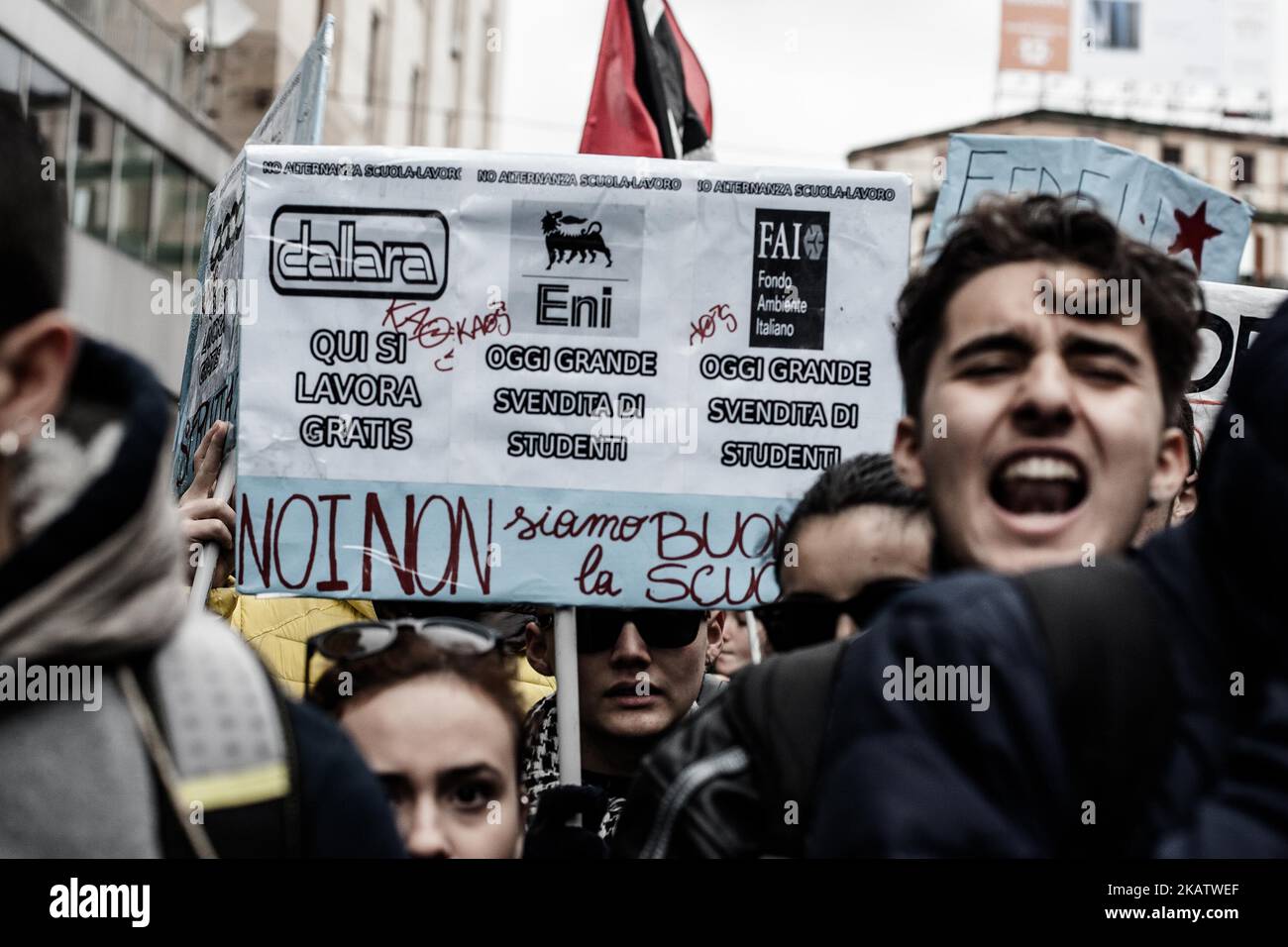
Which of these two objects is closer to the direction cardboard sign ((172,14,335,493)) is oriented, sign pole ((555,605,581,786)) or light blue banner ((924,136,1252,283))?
the sign pole

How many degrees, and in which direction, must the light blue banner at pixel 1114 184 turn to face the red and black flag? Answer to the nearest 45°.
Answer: approximately 90° to its right

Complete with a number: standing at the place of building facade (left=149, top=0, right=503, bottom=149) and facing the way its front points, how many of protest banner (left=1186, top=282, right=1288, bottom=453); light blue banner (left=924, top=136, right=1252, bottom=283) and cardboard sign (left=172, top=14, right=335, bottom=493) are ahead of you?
3

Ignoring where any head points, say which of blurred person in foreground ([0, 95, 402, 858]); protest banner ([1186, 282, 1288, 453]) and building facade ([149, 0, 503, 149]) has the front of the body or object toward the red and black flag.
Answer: the building facade

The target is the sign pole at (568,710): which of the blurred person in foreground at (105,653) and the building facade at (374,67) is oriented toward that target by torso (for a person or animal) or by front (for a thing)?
the building facade

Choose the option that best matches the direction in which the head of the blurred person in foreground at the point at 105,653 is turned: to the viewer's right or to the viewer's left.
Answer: to the viewer's left

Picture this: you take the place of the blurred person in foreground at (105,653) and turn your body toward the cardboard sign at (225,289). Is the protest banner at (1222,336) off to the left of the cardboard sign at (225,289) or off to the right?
right

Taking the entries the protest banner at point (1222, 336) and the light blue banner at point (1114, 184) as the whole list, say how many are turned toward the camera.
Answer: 2

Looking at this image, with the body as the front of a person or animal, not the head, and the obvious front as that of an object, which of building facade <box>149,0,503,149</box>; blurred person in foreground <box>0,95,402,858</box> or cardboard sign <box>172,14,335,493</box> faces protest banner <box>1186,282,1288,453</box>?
the building facade

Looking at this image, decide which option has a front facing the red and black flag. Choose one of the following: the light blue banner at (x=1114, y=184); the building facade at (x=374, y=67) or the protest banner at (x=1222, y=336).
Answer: the building facade

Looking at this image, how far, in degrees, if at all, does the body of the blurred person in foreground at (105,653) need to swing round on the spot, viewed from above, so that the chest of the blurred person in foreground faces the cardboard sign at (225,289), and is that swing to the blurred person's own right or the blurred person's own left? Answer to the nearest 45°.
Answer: approximately 135° to the blurred person's own right
